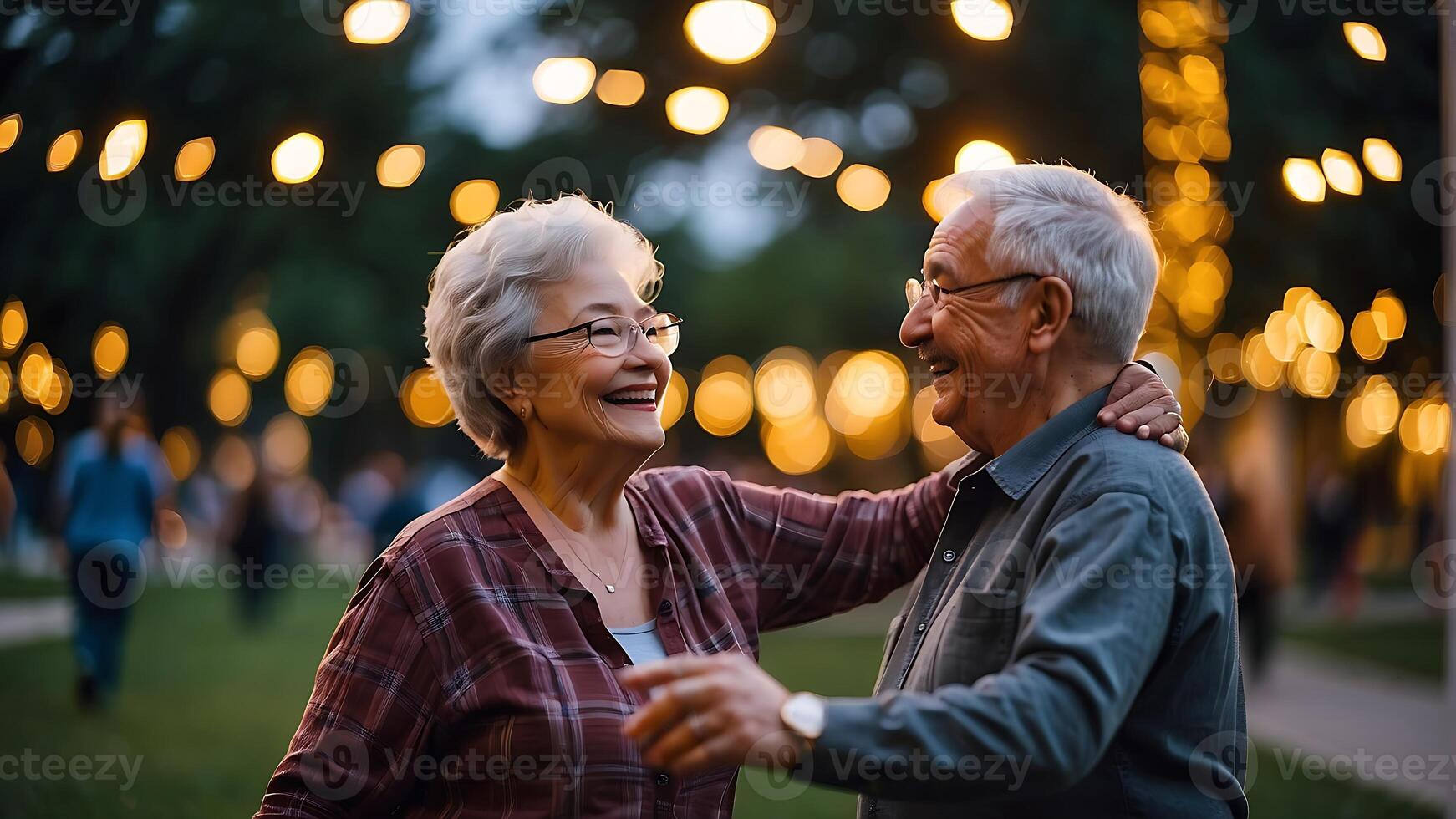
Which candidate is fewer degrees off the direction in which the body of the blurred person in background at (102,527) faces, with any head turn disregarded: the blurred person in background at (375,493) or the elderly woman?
the blurred person in background

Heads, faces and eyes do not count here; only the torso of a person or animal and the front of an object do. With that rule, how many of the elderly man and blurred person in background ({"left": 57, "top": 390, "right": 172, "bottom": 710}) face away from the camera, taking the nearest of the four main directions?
1

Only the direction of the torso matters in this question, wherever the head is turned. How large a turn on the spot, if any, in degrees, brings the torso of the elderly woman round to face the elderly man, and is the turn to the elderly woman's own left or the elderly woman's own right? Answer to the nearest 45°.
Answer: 0° — they already face them

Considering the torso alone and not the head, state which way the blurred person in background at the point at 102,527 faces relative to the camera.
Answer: away from the camera

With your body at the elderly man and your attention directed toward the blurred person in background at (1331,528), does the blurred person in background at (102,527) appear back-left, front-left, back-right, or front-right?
front-left

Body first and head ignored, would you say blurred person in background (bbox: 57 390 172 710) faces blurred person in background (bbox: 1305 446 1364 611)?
no

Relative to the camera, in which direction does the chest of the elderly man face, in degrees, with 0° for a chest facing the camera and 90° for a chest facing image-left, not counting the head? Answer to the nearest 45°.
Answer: approximately 90°

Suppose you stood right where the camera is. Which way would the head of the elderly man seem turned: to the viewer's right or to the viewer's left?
to the viewer's left

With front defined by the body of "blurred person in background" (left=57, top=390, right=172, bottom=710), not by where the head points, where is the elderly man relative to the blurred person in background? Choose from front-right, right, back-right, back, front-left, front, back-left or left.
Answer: back

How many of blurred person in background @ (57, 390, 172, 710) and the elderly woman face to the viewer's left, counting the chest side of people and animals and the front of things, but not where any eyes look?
0

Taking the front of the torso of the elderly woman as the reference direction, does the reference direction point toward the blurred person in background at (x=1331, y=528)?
no

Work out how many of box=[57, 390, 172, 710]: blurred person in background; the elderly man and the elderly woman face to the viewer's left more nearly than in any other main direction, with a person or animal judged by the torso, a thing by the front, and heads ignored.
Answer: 1

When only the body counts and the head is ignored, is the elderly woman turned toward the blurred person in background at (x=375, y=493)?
no
